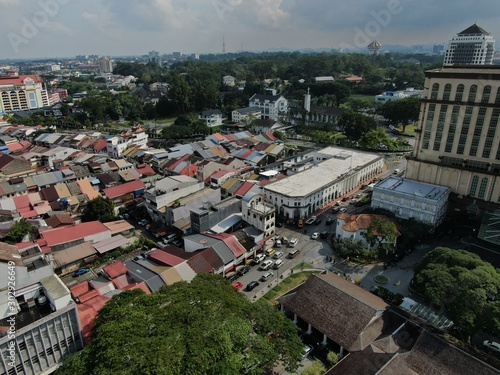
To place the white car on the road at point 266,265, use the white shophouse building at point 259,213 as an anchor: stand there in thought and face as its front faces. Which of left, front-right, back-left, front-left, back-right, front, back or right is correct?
front-right

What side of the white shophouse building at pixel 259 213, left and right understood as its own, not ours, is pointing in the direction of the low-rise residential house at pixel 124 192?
back

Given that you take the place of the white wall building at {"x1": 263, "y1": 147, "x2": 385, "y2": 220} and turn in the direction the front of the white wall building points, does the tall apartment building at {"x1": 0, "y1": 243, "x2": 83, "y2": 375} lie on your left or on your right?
on your right

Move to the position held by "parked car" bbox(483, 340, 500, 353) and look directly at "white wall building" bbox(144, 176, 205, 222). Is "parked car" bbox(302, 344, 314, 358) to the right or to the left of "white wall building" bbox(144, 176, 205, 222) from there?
left

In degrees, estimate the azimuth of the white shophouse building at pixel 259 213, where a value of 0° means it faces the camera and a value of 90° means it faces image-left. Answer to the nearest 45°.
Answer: approximately 315°

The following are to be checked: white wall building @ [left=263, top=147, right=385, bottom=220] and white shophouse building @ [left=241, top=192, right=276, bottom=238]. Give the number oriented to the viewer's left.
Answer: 0

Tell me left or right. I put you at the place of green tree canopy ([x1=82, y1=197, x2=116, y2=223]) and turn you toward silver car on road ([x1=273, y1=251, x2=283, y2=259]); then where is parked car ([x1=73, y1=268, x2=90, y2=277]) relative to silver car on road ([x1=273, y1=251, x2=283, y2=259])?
right

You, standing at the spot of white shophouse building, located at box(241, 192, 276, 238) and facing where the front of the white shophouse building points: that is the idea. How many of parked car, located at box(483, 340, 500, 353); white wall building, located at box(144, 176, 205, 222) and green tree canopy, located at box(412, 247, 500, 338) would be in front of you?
2

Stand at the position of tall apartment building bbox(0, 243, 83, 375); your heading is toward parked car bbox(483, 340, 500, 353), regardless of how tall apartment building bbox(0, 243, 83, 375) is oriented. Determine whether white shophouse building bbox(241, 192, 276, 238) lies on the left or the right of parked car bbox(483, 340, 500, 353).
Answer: left

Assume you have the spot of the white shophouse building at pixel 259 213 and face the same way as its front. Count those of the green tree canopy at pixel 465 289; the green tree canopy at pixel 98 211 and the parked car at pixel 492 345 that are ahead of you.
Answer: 2

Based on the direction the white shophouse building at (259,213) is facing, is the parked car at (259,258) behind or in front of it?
in front
